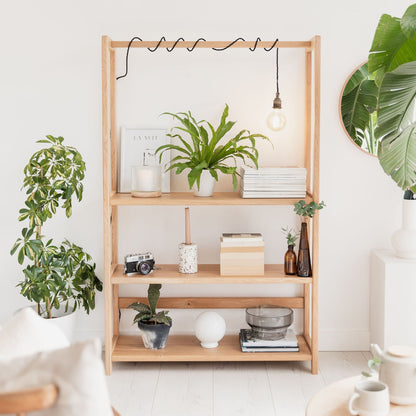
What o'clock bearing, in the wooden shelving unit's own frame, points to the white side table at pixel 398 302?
The white side table is roughly at 9 o'clock from the wooden shelving unit.

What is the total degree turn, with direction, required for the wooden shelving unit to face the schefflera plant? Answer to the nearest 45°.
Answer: approximately 90° to its right

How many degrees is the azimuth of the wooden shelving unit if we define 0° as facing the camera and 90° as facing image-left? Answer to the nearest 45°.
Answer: approximately 0°

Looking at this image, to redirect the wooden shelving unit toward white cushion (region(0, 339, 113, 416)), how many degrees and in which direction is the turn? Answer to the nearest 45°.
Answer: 0° — it already faces it

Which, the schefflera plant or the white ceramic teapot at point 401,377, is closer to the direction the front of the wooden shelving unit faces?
the white ceramic teapot

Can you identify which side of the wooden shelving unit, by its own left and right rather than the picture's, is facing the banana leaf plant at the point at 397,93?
left

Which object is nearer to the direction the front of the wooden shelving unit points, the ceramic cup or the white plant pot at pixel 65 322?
the ceramic cup

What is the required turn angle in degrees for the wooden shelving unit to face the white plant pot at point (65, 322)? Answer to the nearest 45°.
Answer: approximately 90° to its right

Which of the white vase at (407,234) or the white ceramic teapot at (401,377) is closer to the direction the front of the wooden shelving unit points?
the white ceramic teapot

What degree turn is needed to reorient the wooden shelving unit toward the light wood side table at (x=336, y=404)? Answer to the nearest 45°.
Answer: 0° — it already faces it
